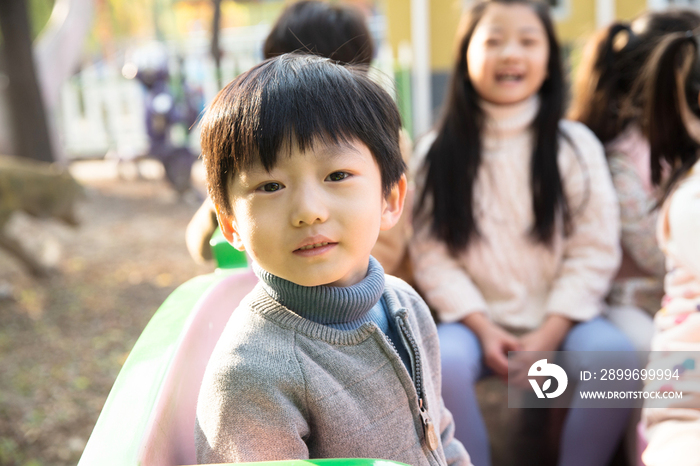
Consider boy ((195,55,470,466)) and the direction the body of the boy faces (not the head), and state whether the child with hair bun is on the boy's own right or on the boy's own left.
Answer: on the boy's own left

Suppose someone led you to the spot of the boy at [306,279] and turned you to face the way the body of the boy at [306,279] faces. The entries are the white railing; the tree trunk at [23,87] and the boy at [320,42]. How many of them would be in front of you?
0

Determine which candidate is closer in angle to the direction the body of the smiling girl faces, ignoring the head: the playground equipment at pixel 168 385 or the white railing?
the playground equipment

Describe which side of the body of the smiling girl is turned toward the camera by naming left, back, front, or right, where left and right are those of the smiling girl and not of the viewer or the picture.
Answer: front

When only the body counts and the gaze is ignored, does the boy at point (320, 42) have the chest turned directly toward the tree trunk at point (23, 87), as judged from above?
no

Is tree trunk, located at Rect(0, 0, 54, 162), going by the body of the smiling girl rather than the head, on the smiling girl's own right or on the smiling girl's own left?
on the smiling girl's own right

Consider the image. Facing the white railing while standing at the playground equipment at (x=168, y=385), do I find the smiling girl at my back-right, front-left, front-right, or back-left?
front-right

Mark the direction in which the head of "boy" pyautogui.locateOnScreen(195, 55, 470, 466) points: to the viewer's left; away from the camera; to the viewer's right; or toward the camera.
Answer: toward the camera

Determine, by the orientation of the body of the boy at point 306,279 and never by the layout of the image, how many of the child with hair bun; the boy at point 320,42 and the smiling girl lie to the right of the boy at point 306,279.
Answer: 0

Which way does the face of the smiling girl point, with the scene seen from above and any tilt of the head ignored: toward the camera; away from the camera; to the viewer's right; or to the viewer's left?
toward the camera

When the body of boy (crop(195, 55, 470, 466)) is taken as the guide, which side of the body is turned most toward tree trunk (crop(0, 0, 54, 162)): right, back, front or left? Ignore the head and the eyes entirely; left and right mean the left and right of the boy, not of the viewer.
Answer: back

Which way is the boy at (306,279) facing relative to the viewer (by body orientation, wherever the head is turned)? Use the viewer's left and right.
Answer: facing the viewer and to the right of the viewer

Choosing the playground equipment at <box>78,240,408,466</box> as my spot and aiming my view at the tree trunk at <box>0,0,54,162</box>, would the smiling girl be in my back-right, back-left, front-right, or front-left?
front-right
